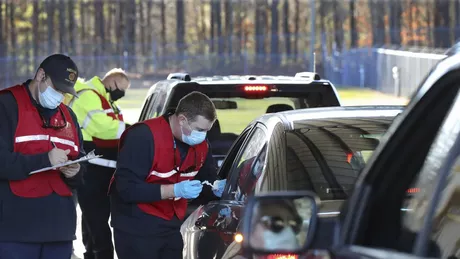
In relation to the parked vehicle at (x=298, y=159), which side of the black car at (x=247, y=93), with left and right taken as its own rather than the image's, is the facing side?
back

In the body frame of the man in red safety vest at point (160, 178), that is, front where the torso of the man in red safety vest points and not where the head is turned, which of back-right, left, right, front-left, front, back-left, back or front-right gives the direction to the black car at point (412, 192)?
front-right

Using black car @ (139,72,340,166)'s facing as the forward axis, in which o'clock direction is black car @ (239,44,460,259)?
black car @ (239,44,460,259) is roughly at 6 o'clock from black car @ (139,72,340,166).

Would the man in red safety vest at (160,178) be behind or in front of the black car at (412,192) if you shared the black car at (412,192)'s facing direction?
in front

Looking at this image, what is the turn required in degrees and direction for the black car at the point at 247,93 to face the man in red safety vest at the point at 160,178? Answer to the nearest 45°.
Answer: approximately 180°

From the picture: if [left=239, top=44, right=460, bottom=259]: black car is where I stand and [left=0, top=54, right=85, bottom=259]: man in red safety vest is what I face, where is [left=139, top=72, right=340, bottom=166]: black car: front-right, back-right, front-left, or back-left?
front-right

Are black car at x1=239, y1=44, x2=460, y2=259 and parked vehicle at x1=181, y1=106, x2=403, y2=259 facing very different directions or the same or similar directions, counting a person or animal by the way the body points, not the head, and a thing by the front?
same or similar directions

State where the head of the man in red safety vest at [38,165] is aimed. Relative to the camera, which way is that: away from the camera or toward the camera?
toward the camera

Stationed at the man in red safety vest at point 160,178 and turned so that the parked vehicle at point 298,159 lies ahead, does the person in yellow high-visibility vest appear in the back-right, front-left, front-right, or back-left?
back-left

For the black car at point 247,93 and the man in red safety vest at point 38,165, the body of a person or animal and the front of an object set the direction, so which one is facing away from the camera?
the black car

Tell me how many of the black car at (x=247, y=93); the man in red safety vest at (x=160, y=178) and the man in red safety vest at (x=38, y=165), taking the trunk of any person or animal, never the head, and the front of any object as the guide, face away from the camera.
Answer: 1

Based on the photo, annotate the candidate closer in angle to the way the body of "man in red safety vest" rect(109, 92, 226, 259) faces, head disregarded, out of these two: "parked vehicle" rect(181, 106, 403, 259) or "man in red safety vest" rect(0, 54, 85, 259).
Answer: the parked vehicle

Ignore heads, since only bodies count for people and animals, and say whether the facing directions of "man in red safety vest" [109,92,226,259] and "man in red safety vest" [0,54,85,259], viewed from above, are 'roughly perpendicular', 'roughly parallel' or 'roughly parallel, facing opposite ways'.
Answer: roughly parallel

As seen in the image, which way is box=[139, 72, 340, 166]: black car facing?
away from the camera

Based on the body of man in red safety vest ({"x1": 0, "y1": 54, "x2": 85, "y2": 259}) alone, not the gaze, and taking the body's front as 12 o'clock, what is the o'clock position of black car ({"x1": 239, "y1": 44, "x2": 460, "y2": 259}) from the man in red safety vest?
The black car is roughly at 1 o'clock from the man in red safety vest.

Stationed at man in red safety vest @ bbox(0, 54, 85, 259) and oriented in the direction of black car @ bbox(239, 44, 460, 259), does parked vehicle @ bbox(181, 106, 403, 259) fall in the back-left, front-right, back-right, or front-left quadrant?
front-left

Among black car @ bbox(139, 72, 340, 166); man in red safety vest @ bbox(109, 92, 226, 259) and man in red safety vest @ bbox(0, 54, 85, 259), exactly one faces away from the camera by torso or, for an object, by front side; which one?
the black car
